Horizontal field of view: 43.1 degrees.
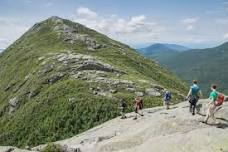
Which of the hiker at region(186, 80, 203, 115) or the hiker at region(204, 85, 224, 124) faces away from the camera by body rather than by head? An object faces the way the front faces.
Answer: the hiker at region(186, 80, 203, 115)

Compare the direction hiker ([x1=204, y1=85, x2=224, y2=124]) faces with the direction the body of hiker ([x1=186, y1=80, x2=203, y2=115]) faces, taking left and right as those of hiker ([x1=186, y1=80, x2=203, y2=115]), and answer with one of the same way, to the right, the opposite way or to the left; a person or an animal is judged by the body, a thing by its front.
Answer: to the left

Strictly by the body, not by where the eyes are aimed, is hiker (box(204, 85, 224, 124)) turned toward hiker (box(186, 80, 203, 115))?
no

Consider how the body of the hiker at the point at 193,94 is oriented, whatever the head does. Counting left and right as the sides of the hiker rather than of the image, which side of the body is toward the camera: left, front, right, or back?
back

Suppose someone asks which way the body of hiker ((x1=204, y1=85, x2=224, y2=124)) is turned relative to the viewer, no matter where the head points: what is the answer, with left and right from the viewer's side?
facing to the left of the viewer

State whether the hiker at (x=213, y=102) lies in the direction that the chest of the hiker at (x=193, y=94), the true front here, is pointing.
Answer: no
